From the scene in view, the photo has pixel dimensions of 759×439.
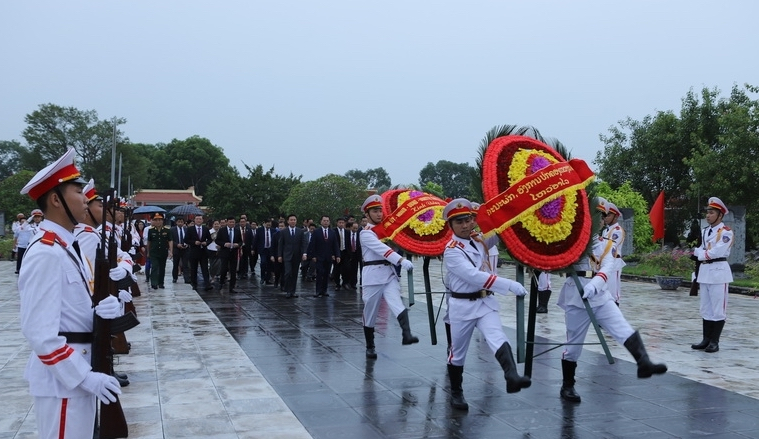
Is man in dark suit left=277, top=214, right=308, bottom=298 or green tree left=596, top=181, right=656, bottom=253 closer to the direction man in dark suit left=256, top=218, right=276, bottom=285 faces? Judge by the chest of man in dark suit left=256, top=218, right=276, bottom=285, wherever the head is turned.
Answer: the man in dark suit

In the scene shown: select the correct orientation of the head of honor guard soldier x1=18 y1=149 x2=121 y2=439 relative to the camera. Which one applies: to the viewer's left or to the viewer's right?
to the viewer's right

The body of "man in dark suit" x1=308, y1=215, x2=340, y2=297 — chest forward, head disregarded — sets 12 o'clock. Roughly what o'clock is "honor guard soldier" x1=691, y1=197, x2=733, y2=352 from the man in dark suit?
The honor guard soldier is roughly at 11 o'clock from the man in dark suit.

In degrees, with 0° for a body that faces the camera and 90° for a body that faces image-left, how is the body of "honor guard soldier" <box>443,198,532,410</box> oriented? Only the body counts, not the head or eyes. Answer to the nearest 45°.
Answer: approximately 315°

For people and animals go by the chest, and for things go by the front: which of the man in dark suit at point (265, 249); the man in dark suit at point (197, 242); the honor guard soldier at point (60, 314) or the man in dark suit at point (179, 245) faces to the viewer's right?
the honor guard soldier

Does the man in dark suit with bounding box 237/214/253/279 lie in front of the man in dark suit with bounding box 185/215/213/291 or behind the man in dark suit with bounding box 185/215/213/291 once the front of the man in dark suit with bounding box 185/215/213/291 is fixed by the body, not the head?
behind

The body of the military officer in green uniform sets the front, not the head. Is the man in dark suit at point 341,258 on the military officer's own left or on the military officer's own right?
on the military officer's own left

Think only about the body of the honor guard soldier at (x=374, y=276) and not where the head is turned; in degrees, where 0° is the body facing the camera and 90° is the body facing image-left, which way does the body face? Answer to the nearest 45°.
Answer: approximately 315°

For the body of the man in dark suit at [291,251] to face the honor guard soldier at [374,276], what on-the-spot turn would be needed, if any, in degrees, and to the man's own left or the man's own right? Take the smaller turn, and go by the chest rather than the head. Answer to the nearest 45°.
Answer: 0° — they already face them

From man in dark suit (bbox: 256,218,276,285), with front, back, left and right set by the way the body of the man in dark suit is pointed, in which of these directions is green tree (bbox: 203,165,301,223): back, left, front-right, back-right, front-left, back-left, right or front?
back
